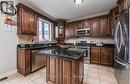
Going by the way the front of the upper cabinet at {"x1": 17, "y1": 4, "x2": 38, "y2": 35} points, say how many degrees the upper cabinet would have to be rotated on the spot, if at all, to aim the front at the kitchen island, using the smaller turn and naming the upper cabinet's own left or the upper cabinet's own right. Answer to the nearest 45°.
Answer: approximately 45° to the upper cabinet's own right

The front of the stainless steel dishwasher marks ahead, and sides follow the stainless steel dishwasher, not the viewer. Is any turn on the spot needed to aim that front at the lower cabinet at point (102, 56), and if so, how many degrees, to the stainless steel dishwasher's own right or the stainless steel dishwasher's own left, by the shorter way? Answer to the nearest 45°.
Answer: approximately 45° to the stainless steel dishwasher's own left

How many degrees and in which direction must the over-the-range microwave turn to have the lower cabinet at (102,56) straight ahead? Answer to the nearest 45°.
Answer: approximately 45° to its left

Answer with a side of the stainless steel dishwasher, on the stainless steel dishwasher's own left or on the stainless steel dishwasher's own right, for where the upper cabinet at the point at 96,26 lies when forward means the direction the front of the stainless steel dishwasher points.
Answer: on the stainless steel dishwasher's own left

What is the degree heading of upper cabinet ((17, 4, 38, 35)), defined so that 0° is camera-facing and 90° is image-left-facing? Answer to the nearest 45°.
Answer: approximately 315°

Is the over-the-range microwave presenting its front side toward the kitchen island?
yes

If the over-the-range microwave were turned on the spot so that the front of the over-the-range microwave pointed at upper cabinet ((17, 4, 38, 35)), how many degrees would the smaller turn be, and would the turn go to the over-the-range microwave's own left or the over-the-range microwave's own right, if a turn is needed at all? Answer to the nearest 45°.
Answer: approximately 45° to the over-the-range microwave's own right
